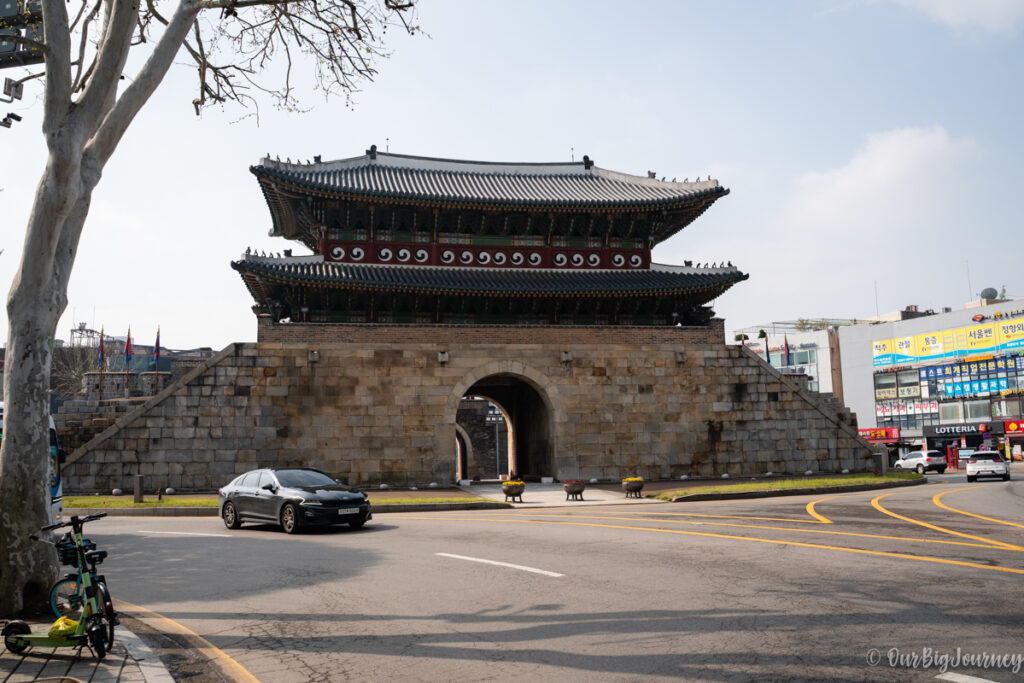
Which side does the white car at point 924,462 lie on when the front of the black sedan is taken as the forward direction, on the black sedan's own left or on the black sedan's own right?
on the black sedan's own left

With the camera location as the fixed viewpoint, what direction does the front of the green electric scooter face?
facing the viewer and to the right of the viewer

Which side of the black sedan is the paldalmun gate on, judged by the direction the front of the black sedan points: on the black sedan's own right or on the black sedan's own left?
on the black sedan's own left

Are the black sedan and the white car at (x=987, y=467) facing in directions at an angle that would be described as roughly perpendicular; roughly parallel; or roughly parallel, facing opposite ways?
roughly perpendicular

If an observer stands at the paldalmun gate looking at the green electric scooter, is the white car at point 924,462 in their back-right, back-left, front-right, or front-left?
back-left

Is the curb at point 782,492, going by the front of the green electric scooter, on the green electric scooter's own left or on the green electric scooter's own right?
on the green electric scooter's own left

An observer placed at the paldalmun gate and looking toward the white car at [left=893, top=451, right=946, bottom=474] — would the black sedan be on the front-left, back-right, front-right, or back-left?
back-right

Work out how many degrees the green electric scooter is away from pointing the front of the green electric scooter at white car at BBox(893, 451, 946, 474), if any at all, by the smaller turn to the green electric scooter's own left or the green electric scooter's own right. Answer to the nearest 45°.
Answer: approximately 90° to the green electric scooter's own left

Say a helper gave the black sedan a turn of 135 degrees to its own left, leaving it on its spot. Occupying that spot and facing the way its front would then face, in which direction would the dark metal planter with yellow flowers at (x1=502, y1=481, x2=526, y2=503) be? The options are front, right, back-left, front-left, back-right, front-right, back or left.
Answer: front-right

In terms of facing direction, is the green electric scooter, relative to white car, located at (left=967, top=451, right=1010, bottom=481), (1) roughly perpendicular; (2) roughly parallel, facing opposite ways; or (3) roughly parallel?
roughly perpendicular

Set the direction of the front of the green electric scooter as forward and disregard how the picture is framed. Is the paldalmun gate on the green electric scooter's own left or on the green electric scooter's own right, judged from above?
on the green electric scooter's own left

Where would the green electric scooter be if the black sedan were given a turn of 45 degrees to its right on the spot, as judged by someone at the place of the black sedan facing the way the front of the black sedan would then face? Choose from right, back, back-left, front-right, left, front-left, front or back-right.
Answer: front
